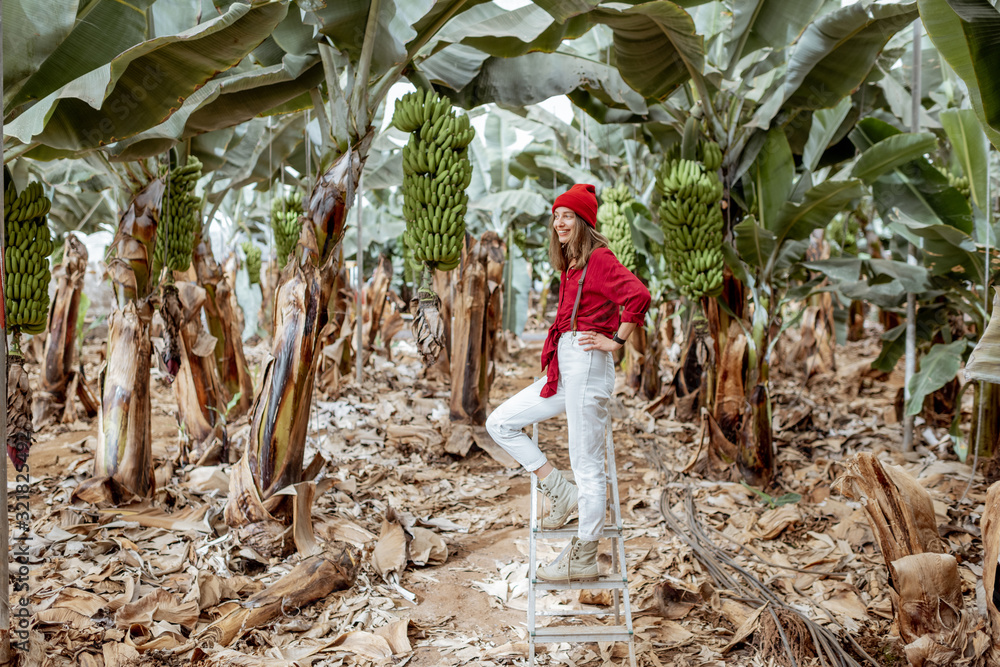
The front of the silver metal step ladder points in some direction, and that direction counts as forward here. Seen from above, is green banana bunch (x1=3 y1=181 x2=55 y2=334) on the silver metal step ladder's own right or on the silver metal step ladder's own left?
on the silver metal step ladder's own right

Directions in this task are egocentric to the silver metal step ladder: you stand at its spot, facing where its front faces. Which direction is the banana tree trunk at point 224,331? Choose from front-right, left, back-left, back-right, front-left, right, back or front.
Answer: back-right

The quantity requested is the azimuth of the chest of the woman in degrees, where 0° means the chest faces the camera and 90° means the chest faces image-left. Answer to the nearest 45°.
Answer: approximately 90°

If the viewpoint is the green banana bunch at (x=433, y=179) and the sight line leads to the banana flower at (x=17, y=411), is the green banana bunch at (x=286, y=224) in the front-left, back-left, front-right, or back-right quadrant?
front-right

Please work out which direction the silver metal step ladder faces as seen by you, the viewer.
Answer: facing the viewer
